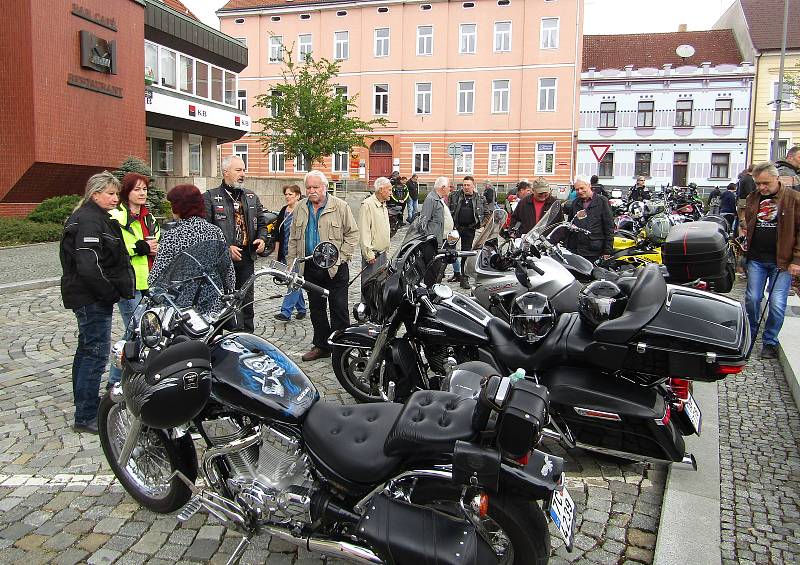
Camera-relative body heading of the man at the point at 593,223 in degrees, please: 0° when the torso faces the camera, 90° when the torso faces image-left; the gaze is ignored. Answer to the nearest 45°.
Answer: approximately 45°

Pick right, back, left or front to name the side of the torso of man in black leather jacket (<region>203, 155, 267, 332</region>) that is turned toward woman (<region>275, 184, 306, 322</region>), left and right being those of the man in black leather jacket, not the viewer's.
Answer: left

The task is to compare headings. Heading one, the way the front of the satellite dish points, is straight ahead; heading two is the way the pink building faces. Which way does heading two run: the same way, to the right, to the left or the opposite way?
the same way

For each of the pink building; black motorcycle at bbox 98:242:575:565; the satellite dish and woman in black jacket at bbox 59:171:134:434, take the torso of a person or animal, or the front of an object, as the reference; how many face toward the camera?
2

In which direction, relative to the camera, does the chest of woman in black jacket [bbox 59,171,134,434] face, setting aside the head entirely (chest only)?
to the viewer's right

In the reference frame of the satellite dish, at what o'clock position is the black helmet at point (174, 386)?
The black helmet is roughly at 12 o'clock from the satellite dish.

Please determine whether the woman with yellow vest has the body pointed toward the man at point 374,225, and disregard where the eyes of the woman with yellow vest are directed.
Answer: no

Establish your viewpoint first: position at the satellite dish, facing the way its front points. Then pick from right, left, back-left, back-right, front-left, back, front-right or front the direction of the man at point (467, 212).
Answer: front

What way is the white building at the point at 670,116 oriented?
toward the camera

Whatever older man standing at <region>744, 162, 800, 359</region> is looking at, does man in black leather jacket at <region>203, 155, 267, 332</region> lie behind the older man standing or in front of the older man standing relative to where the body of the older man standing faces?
in front

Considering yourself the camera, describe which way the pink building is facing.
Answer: facing the viewer

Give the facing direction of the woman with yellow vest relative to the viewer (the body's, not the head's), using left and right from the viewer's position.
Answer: facing the viewer and to the right of the viewer

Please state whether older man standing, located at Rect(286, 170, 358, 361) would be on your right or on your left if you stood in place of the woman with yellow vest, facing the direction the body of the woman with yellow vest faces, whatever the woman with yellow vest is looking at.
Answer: on your left

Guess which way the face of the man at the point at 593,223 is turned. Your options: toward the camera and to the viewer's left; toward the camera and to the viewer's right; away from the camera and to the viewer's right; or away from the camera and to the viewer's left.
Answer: toward the camera and to the viewer's left

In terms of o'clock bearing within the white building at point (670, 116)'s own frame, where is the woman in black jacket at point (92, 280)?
The woman in black jacket is roughly at 12 o'clock from the white building.

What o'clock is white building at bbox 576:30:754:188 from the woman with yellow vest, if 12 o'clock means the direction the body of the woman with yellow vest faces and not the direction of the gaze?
The white building is roughly at 9 o'clock from the woman with yellow vest.

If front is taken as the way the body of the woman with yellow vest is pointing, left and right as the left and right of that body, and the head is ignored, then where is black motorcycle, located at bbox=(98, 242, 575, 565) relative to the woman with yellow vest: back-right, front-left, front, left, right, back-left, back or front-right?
front-right

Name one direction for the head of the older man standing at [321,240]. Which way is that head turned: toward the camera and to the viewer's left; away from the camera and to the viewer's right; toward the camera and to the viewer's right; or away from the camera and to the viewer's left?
toward the camera and to the viewer's left

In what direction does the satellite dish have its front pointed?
toward the camera

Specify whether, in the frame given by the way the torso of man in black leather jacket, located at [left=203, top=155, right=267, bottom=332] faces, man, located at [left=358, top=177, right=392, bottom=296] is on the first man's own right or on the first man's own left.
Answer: on the first man's own left
